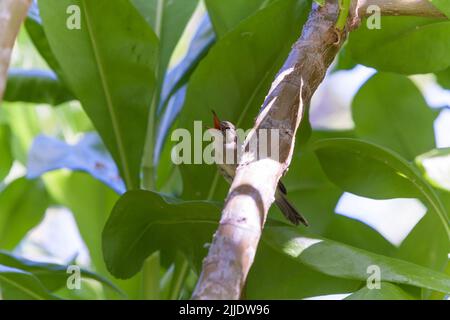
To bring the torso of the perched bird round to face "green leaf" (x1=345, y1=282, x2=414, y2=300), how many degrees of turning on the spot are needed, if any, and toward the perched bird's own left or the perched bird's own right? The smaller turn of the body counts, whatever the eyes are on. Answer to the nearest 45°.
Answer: approximately 135° to the perched bird's own left

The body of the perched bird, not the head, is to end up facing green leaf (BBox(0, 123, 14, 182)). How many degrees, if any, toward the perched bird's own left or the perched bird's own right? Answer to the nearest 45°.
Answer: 0° — it already faces it

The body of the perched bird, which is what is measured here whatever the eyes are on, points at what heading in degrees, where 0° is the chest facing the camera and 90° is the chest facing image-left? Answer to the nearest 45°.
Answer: approximately 90°

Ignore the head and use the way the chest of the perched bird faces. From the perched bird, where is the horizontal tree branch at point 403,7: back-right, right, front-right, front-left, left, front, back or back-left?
back-left

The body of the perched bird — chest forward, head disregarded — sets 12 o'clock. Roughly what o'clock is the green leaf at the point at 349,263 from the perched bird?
The green leaf is roughly at 8 o'clock from the perched bird.

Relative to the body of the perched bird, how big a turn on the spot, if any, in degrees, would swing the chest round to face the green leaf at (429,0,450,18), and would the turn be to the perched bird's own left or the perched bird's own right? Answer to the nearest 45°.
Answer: approximately 135° to the perched bird's own left
